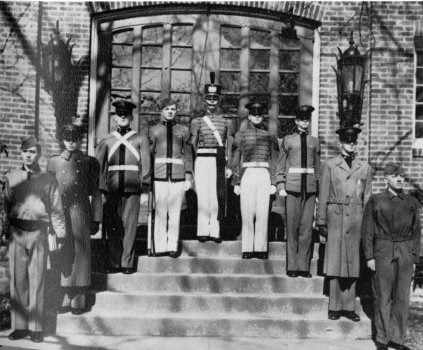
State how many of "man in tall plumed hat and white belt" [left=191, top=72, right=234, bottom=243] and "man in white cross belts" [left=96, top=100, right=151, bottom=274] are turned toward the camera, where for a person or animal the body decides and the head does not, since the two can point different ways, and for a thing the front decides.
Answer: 2

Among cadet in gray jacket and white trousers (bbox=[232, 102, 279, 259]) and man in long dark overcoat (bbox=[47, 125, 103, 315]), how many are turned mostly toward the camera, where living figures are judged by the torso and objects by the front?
2

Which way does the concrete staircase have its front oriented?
toward the camera

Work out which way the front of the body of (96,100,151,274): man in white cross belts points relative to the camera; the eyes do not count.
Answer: toward the camera

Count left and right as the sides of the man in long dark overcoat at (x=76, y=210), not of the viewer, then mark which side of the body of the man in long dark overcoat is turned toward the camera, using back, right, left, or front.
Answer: front

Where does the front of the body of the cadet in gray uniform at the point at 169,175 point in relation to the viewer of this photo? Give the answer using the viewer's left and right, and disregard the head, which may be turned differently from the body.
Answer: facing the viewer

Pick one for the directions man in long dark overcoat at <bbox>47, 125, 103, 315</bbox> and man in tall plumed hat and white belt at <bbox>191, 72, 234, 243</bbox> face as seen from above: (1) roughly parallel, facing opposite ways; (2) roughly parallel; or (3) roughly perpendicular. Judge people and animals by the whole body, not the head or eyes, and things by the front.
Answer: roughly parallel

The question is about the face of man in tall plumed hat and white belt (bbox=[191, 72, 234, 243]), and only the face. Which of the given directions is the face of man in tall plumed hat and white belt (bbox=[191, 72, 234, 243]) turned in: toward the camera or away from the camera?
toward the camera

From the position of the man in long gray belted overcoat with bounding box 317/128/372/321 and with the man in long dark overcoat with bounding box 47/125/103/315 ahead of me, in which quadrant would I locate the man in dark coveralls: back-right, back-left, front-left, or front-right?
back-left

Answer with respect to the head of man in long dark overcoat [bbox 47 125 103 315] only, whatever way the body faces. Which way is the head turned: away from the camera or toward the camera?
toward the camera

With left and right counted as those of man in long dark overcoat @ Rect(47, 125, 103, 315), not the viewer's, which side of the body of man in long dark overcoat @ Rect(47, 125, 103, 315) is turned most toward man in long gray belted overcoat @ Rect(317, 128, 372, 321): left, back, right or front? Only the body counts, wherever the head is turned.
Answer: left

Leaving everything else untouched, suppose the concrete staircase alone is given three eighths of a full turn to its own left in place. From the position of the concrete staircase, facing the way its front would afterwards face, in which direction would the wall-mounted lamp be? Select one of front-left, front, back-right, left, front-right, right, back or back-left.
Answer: front

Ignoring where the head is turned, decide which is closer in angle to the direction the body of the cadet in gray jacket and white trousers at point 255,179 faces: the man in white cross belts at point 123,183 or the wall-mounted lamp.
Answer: the man in white cross belts
